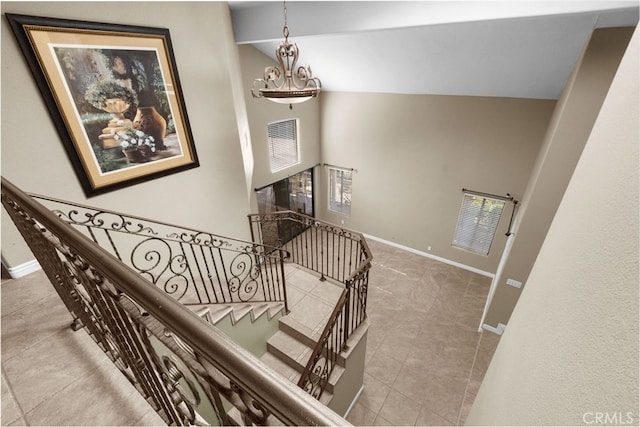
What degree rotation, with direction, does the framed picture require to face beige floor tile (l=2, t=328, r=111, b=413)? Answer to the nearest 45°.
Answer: approximately 45° to its right

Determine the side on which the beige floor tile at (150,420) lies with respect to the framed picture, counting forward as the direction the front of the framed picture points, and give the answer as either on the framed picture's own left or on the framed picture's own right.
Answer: on the framed picture's own right

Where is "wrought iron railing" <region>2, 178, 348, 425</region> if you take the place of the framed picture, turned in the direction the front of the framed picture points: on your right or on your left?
on your right

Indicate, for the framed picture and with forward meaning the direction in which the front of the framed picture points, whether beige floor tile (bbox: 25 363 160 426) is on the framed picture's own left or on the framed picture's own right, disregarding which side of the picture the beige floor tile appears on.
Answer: on the framed picture's own right

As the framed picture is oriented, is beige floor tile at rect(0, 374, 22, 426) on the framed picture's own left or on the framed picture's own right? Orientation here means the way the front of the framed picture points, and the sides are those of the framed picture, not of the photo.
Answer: on the framed picture's own right
